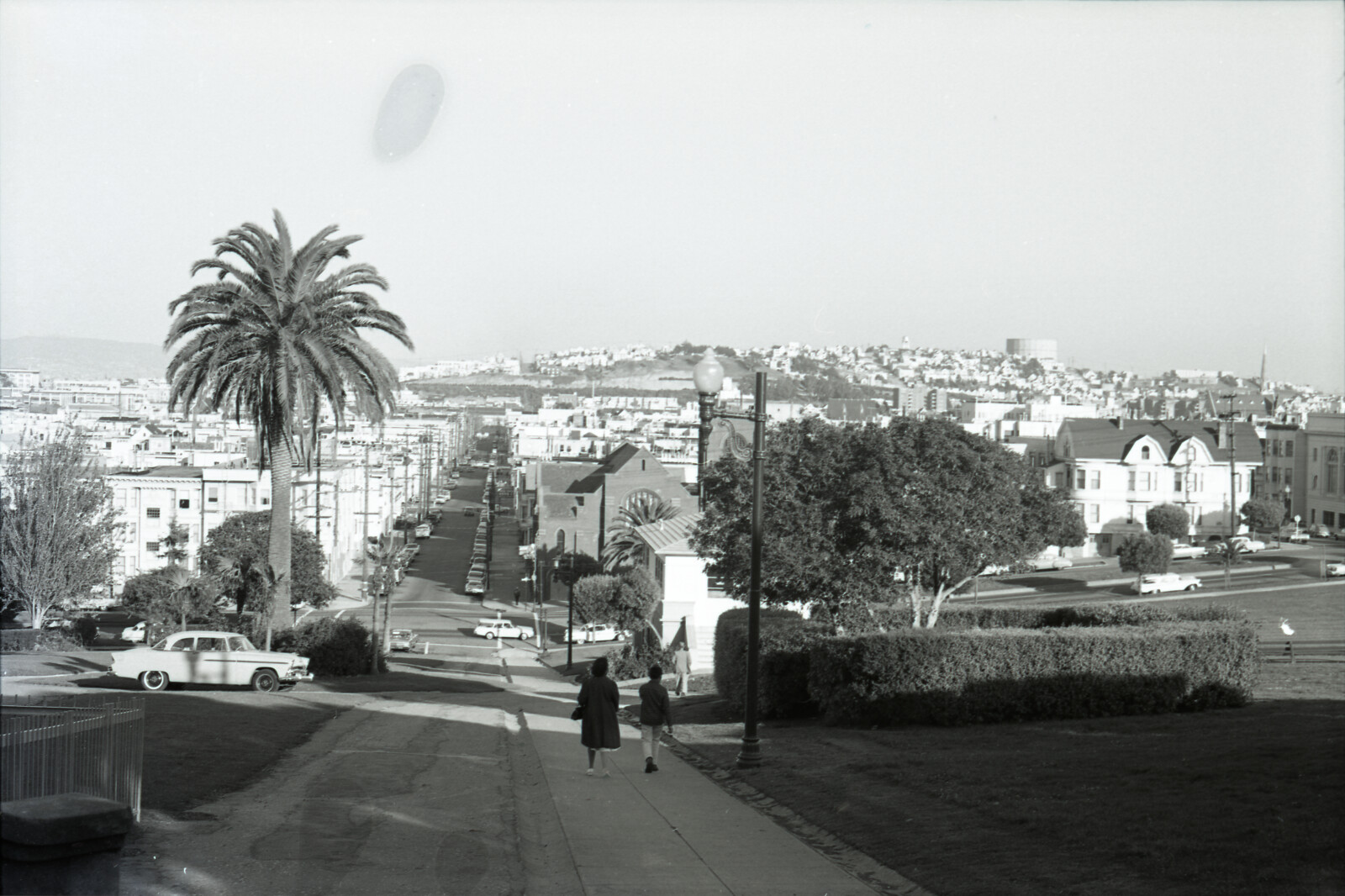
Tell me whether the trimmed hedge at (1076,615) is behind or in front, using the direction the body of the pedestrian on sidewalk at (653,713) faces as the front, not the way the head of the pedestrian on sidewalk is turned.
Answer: in front

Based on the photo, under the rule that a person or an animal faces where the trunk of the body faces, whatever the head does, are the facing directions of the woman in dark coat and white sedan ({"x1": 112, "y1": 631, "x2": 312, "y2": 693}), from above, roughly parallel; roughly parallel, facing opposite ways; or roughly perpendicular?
roughly perpendicular

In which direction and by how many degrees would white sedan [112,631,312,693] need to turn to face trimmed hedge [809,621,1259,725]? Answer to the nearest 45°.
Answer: approximately 45° to its right

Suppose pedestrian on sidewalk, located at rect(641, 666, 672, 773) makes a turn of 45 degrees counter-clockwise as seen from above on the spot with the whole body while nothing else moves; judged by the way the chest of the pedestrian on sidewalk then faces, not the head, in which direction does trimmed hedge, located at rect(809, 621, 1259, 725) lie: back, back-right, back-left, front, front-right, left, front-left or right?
right

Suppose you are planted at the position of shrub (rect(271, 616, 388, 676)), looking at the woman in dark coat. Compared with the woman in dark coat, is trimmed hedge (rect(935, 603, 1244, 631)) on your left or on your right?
left

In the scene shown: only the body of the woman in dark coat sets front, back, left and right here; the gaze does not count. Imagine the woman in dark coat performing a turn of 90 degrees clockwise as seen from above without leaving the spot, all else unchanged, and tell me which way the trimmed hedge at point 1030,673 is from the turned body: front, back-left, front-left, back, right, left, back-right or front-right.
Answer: front-left

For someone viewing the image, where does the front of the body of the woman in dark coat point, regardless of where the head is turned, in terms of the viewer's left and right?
facing away from the viewer

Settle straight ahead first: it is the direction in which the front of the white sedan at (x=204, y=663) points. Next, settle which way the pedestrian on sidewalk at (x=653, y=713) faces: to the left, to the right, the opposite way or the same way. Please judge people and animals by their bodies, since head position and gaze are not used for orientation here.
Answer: to the left

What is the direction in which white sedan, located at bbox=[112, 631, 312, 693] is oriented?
to the viewer's right

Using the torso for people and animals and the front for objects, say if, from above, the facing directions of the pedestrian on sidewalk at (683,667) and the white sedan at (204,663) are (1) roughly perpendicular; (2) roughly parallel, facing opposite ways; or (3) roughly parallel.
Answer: roughly perpendicular

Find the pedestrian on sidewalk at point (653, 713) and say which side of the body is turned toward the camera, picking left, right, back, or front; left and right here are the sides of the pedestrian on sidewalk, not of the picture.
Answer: back

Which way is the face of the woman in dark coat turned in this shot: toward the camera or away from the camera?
away from the camera
